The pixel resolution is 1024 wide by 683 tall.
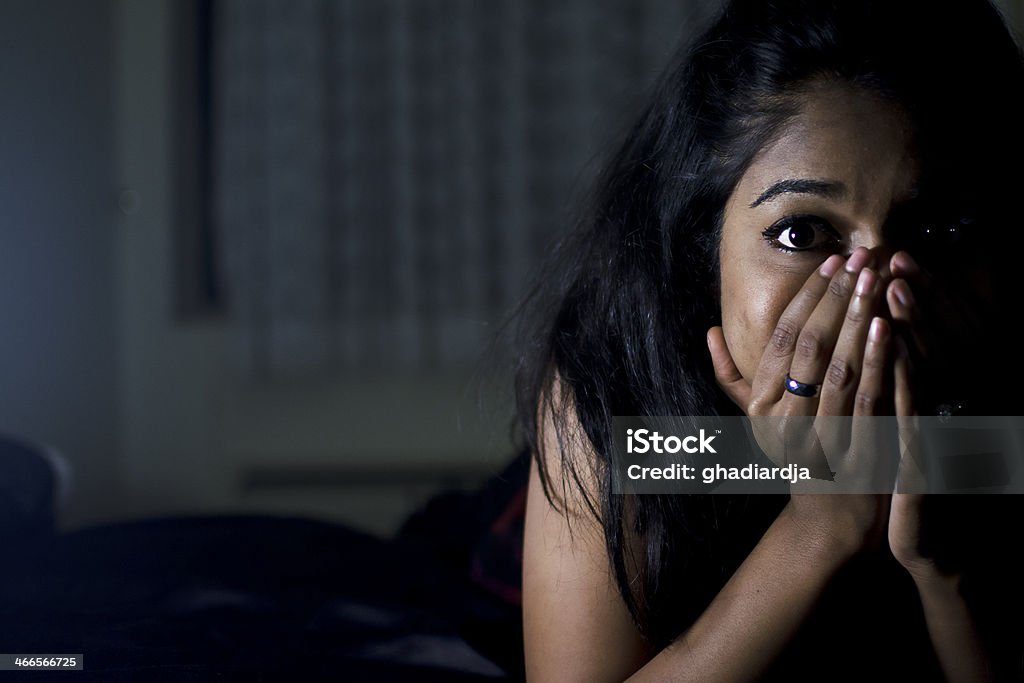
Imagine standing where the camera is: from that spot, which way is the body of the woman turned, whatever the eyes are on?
toward the camera

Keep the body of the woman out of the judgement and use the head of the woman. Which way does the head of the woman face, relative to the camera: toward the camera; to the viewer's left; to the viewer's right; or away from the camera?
toward the camera
